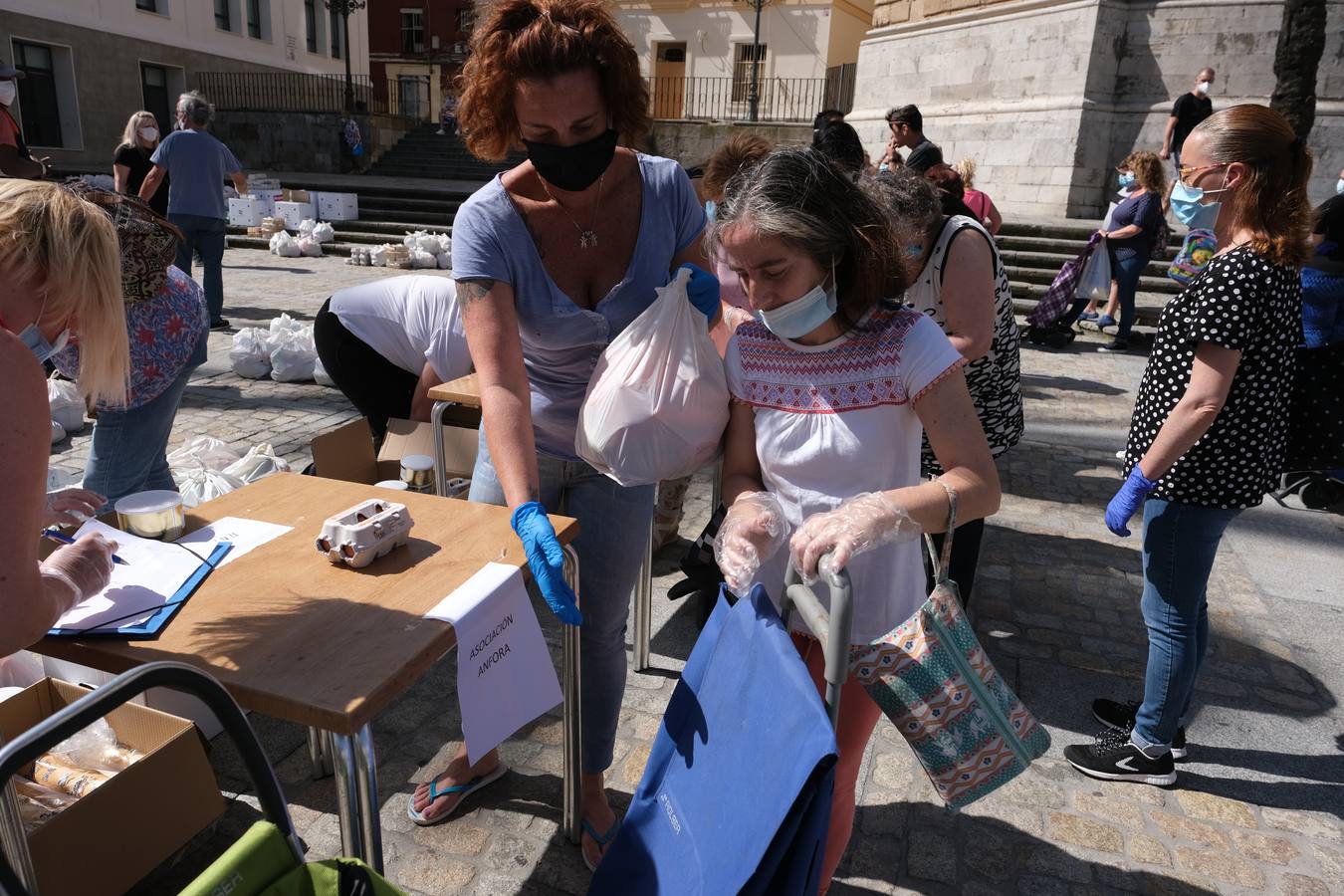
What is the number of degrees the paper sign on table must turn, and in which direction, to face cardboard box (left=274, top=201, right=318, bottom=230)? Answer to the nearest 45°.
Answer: approximately 135° to its left

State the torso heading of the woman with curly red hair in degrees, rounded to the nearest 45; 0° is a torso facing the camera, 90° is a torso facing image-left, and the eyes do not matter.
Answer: approximately 0°

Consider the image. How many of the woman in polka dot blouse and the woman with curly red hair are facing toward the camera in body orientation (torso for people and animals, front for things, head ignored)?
1

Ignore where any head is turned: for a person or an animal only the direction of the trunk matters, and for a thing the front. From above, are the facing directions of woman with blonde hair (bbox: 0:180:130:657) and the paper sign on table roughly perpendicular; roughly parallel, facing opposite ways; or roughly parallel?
roughly perpendicular

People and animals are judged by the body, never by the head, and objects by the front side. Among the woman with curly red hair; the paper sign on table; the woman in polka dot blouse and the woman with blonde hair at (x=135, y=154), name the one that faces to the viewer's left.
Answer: the woman in polka dot blouse

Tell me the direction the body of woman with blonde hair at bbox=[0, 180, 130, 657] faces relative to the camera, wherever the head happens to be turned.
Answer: to the viewer's right

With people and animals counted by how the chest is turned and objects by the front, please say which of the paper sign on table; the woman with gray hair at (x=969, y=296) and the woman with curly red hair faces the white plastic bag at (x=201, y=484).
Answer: the woman with gray hair

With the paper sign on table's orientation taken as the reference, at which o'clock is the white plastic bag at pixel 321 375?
The white plastic bag is roughly at 7 o'clock from the paper sign on table.

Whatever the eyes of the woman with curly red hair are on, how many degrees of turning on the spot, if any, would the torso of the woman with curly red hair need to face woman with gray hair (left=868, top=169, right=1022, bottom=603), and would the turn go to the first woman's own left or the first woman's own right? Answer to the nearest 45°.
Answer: approximately 135° to the first woman's own left

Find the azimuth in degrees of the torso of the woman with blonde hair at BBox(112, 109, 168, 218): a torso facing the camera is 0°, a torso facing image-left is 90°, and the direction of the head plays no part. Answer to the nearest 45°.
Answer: approximately 315°

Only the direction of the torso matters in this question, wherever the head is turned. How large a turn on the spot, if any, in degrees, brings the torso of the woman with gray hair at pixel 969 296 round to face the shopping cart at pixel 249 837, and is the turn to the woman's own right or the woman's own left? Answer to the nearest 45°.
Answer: approximately 90° to the woman's own left
